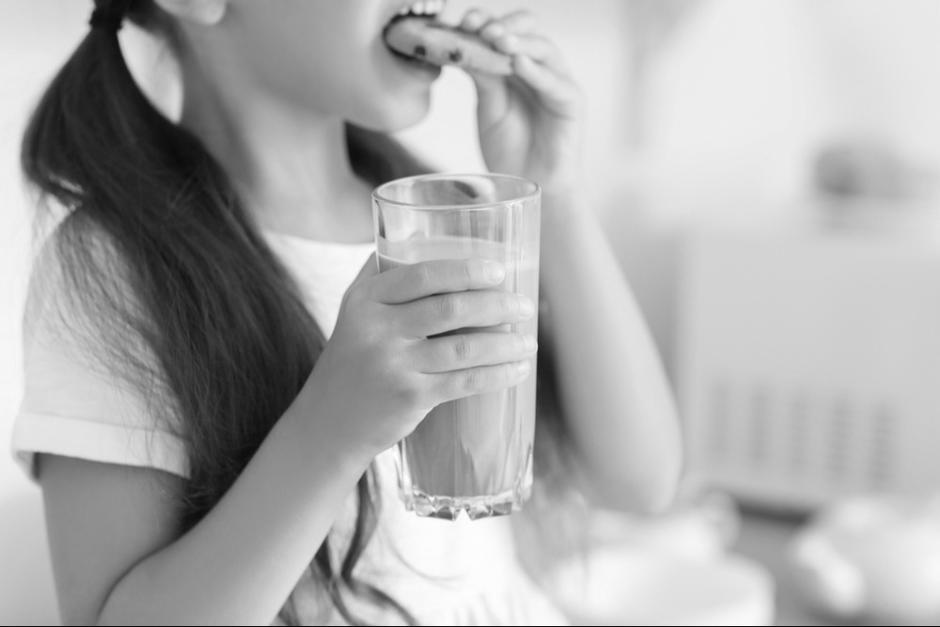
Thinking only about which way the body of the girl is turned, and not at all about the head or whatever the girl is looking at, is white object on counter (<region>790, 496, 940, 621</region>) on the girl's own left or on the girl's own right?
on the girl's own left

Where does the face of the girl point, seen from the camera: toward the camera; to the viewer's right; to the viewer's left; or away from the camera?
to the viewer's right

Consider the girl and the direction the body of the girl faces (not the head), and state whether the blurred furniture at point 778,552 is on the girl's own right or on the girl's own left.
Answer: on the girl's own left

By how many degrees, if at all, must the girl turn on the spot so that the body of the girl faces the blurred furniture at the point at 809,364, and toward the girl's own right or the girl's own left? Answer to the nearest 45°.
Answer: approximately 90° to the girl's own left

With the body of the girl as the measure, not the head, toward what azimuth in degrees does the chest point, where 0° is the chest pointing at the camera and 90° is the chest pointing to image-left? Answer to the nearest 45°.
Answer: approximately 315°
